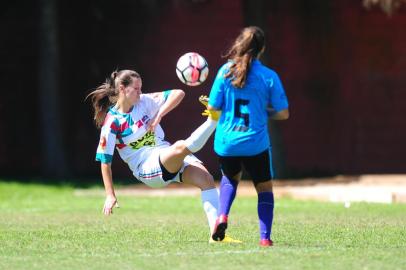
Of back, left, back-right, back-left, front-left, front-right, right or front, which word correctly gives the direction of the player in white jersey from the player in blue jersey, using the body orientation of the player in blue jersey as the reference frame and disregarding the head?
front-left

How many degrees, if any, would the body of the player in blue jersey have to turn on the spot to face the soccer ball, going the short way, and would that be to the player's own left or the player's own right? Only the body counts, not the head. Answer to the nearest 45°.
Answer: approximately 45° to the player's own left

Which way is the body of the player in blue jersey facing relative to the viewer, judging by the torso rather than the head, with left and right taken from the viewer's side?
facing away from the viewer
